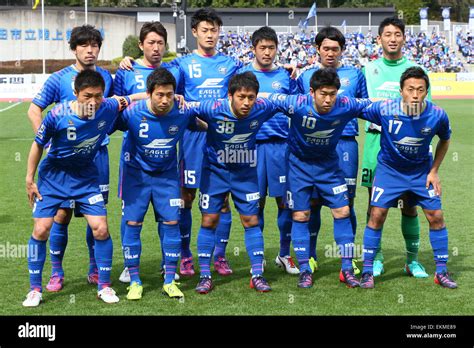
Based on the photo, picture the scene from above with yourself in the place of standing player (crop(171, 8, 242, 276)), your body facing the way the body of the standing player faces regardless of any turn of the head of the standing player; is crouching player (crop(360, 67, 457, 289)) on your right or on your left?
on your left

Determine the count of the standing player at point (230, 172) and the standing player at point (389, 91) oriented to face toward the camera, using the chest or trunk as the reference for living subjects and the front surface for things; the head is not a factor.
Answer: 2

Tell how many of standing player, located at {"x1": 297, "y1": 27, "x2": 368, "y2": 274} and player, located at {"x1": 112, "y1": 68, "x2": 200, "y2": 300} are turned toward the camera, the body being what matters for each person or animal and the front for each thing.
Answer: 2

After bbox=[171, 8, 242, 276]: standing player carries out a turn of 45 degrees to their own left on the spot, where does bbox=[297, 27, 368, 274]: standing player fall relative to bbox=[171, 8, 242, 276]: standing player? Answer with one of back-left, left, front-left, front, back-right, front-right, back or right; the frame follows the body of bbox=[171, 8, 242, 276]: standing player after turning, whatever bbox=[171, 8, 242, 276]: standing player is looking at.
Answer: front-left

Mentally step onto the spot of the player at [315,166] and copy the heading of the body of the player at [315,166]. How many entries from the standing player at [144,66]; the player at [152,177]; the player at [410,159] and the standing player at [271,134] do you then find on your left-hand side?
1

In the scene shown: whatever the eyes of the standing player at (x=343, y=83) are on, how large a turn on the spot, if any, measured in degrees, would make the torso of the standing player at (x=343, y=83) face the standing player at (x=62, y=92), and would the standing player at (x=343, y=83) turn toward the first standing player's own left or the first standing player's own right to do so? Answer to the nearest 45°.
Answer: approximately 90° to the first standing player's own right

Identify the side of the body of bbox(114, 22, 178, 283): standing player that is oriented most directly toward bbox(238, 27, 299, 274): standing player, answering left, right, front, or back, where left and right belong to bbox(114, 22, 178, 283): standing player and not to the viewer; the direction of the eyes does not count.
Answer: left

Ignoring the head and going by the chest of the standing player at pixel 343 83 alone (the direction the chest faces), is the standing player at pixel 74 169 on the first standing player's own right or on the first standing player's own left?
on the first standing player's own right
